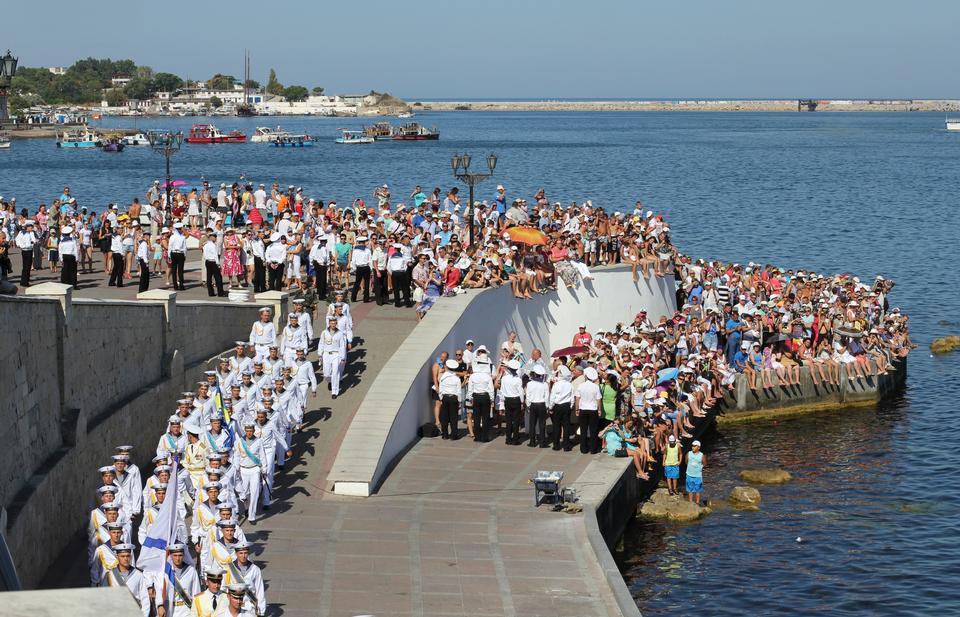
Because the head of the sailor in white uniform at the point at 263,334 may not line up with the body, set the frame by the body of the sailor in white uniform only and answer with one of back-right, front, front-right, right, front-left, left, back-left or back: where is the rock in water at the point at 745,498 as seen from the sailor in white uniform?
left

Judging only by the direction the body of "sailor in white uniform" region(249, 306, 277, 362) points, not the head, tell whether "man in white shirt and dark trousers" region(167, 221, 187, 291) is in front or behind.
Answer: behind

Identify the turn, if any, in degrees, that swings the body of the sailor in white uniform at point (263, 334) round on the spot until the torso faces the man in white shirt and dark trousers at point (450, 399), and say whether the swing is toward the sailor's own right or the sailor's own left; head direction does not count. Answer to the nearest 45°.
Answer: approximately 45° to the sailor's own left
